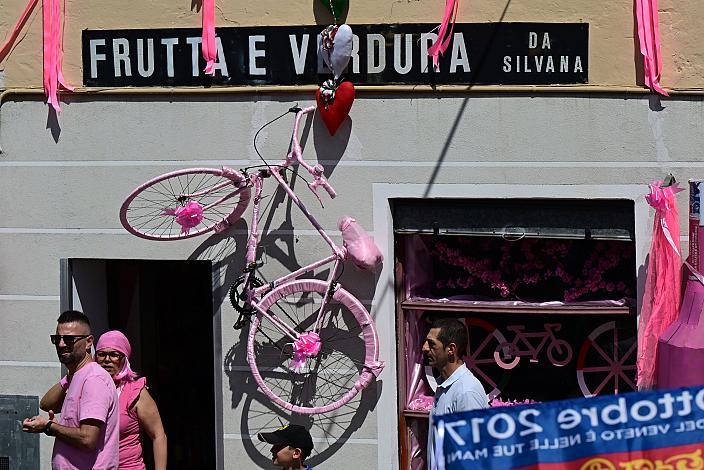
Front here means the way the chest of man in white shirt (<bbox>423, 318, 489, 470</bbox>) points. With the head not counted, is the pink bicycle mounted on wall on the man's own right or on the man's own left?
on the man's own right

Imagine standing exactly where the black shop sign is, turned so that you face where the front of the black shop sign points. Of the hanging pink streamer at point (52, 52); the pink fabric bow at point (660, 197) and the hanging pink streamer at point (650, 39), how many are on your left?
2

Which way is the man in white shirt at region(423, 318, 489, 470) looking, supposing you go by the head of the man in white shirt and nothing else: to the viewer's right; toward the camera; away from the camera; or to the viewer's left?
to the viewer's left

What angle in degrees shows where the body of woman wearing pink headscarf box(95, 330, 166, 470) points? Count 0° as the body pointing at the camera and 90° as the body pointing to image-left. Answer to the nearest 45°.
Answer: approximately 45°

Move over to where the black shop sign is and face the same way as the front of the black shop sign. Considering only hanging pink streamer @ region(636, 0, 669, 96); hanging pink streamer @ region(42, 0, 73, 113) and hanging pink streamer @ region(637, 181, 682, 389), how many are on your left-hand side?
2

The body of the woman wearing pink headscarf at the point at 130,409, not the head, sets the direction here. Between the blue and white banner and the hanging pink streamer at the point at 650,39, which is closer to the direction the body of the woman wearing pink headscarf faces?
the blue and white banner

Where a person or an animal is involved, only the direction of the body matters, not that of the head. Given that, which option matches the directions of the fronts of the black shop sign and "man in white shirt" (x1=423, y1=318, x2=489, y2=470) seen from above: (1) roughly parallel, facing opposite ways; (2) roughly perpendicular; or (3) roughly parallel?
roughly perpendicular

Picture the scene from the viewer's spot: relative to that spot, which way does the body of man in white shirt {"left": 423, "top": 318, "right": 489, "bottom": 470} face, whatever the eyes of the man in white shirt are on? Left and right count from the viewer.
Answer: facing to the left of the viewer
